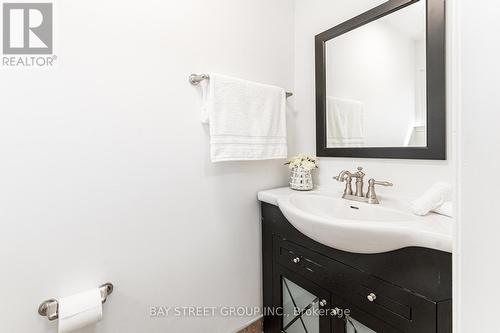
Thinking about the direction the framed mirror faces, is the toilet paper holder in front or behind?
in front

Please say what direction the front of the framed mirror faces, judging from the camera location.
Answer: facing the viewer and to the left of the viewer

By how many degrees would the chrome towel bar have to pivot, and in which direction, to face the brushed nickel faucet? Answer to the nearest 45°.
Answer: approximately 45° to its left

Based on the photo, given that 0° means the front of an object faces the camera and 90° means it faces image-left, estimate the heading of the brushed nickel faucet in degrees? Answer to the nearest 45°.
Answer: approximately 45°

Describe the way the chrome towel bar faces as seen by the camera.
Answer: facing the viewer and to the right of the viewer

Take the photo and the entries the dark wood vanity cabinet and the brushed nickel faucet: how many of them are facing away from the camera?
0
